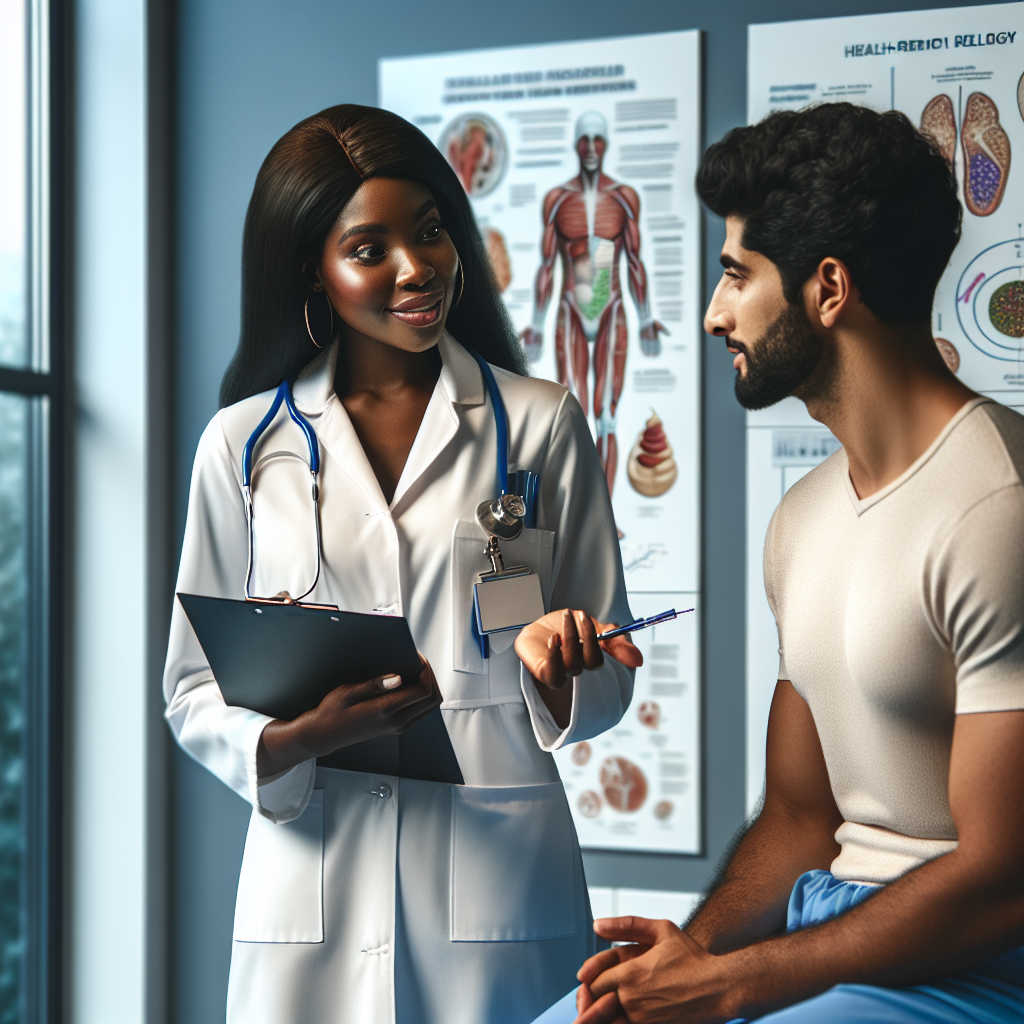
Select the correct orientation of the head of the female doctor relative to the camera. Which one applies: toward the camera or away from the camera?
toward the camera

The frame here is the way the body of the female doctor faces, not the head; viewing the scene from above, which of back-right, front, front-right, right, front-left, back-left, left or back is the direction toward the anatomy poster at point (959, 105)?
back-left

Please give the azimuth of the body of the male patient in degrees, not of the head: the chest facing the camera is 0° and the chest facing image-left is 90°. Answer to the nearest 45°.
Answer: approximately 45°

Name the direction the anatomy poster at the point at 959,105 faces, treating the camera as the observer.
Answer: facing the viewer

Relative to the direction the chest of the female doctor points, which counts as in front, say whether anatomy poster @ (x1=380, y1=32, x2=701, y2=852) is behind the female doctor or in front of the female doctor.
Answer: behind

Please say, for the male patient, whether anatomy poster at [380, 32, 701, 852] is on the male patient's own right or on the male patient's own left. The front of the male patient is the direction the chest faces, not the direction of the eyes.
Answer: on the male patient's own right

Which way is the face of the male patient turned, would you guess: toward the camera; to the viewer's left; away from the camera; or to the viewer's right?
to the viewer's left

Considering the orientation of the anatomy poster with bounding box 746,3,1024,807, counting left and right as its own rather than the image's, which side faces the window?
right

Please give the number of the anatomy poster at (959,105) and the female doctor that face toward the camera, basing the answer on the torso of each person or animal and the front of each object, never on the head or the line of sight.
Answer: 2

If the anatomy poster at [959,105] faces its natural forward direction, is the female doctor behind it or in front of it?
in front

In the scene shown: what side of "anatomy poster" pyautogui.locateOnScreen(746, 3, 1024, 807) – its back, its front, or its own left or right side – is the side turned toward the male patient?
front

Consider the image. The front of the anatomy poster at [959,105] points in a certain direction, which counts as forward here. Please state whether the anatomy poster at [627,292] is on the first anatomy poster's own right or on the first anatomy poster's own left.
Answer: on the first anatomy poster's own right

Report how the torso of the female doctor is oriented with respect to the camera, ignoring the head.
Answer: toward the camera

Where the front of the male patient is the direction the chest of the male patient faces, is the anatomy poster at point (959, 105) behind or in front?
behind

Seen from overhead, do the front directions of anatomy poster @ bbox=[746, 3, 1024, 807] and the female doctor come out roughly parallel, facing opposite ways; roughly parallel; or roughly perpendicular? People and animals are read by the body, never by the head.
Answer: roughly parallel
